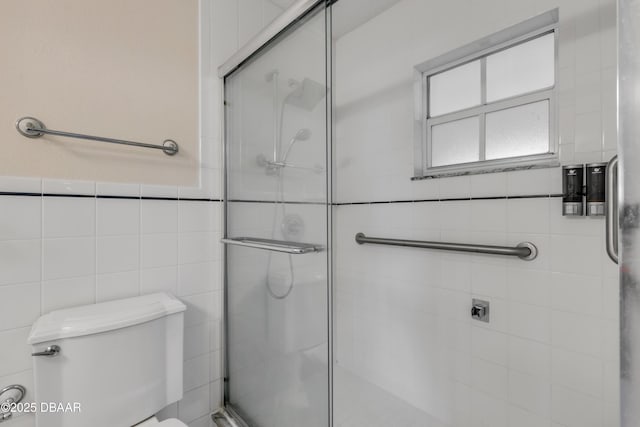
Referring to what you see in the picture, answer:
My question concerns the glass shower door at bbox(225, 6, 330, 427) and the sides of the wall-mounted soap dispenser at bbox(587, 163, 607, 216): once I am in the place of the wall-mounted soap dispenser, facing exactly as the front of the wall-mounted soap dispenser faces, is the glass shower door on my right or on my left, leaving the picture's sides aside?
on my right

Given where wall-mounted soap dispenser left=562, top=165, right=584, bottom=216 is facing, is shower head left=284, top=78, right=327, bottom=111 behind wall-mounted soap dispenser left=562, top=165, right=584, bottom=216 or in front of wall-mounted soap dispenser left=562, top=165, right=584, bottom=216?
in front

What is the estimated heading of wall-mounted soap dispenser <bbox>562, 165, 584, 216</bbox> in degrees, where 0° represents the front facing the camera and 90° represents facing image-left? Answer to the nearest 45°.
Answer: approximately 0°

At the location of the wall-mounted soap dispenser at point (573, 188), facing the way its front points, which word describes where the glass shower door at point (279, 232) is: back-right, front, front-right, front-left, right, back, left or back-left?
front-right

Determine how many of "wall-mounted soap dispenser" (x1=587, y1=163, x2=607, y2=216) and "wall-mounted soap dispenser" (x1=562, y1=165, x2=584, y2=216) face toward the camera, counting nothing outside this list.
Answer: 2

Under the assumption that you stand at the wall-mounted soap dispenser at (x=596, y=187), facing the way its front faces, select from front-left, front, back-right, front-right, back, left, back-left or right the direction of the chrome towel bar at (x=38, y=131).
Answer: front-right
